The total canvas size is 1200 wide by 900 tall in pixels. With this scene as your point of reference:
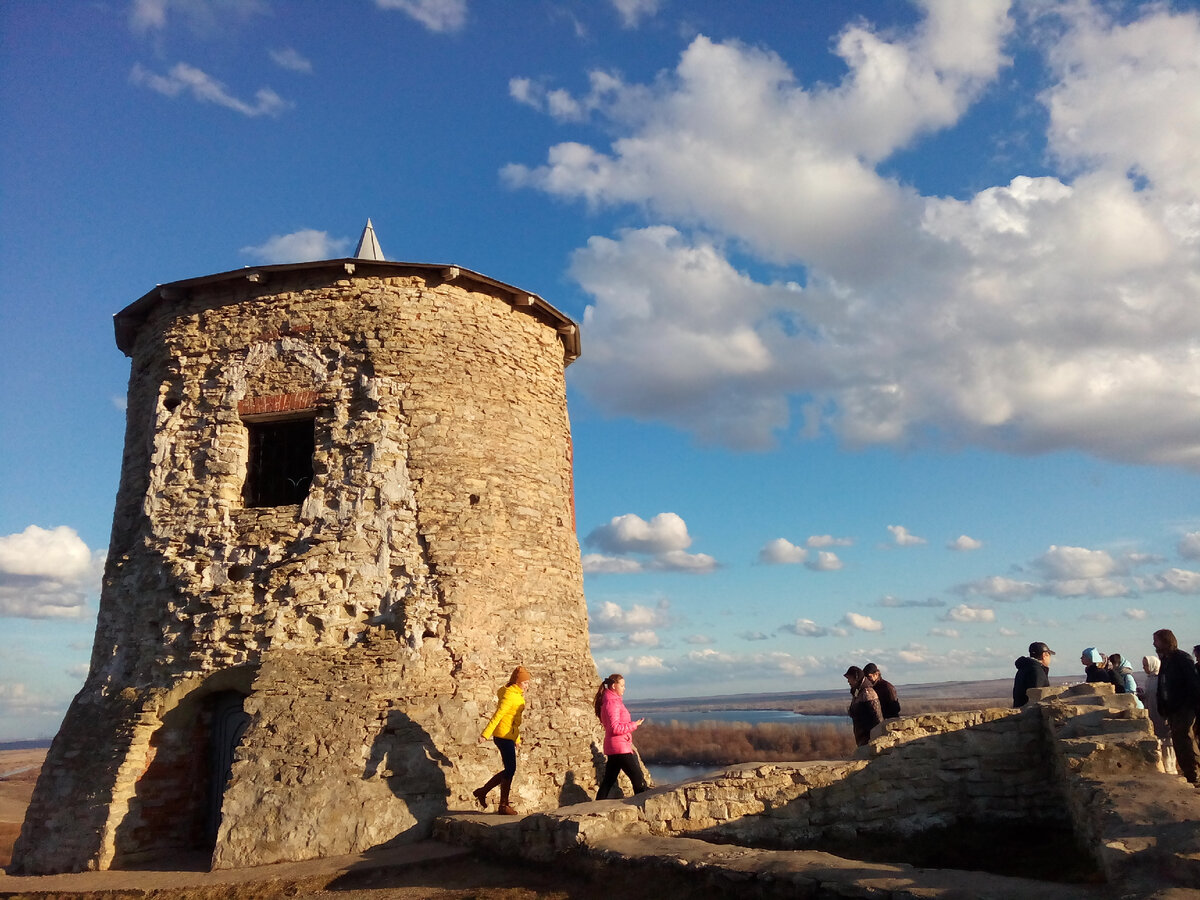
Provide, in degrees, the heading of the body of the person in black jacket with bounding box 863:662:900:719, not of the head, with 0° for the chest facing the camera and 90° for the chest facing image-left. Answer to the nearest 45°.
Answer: approximately 90°

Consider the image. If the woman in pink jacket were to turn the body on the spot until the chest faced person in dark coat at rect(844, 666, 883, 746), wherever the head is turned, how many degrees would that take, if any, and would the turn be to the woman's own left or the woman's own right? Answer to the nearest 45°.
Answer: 0° — they already face them

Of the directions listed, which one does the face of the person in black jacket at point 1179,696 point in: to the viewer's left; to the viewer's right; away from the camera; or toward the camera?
to the viewer's left

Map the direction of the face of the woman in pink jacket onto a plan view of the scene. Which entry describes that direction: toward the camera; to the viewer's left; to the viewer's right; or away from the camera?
to the viewer's right

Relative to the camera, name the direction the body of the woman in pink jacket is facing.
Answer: to the viewer's right

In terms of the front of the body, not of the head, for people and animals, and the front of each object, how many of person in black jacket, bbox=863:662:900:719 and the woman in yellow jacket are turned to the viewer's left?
1

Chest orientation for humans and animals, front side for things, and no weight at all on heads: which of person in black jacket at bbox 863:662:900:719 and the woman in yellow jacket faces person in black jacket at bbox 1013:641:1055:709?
the woman in yellow jacket

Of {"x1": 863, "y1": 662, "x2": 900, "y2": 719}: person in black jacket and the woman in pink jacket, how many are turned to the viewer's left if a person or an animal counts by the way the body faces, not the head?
1

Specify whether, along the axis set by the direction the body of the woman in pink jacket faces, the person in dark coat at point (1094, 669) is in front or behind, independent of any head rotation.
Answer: in front

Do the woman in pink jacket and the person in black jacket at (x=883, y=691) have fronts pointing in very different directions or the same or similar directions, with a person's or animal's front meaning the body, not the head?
very different directions
